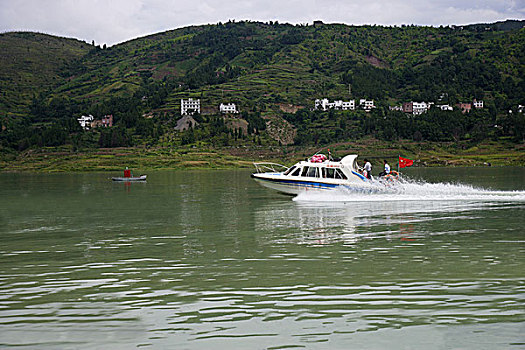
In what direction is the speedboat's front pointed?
to the viewer's left
